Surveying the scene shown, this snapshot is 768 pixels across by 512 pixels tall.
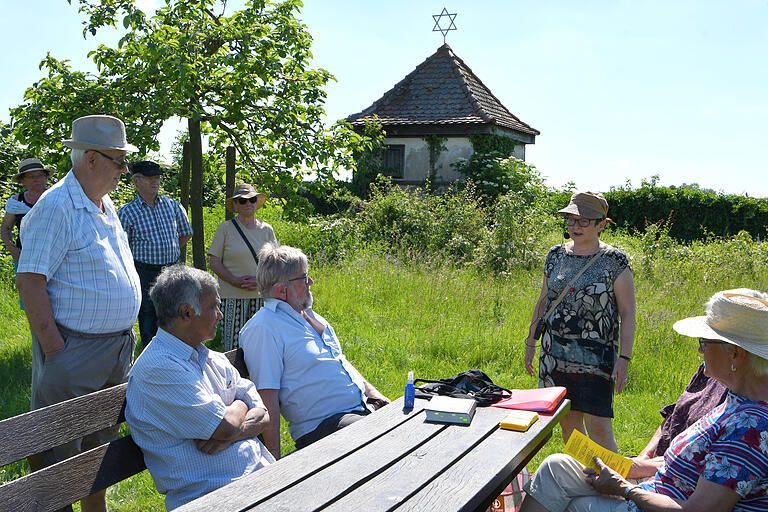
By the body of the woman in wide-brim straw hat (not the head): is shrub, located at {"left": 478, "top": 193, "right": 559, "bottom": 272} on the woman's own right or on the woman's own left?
on the woman's own right

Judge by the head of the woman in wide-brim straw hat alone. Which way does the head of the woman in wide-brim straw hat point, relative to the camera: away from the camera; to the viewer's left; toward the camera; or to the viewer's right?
to the viewer's left

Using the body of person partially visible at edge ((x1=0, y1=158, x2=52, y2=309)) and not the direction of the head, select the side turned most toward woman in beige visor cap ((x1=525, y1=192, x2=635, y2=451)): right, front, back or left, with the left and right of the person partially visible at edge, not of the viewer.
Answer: front

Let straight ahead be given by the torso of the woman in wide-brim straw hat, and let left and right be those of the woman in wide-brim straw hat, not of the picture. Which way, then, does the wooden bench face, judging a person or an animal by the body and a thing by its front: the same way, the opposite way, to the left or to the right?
the opposite way

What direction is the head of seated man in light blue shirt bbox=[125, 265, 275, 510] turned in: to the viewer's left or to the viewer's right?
to the viewer's right

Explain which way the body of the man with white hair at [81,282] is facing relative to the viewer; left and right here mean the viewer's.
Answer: facing the viewer and to the right of the viewer

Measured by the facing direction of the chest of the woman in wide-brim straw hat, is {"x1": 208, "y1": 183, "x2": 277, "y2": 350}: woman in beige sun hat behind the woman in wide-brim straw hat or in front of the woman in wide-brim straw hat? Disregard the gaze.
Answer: in front

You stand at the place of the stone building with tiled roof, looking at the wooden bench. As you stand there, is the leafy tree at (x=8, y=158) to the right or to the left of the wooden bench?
right

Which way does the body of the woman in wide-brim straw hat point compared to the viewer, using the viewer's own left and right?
facing to the left of the viewer

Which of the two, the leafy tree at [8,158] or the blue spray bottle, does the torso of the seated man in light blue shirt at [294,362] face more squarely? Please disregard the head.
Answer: the blue spray bottle

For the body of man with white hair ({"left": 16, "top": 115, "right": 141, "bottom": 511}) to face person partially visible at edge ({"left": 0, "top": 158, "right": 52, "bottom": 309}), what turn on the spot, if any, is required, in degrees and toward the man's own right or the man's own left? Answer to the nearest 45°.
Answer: approximately 135° to the man's own left

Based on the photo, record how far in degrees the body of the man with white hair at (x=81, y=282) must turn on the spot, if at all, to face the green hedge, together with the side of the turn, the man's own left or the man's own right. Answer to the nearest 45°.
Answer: approximately 90° to the man's own left
